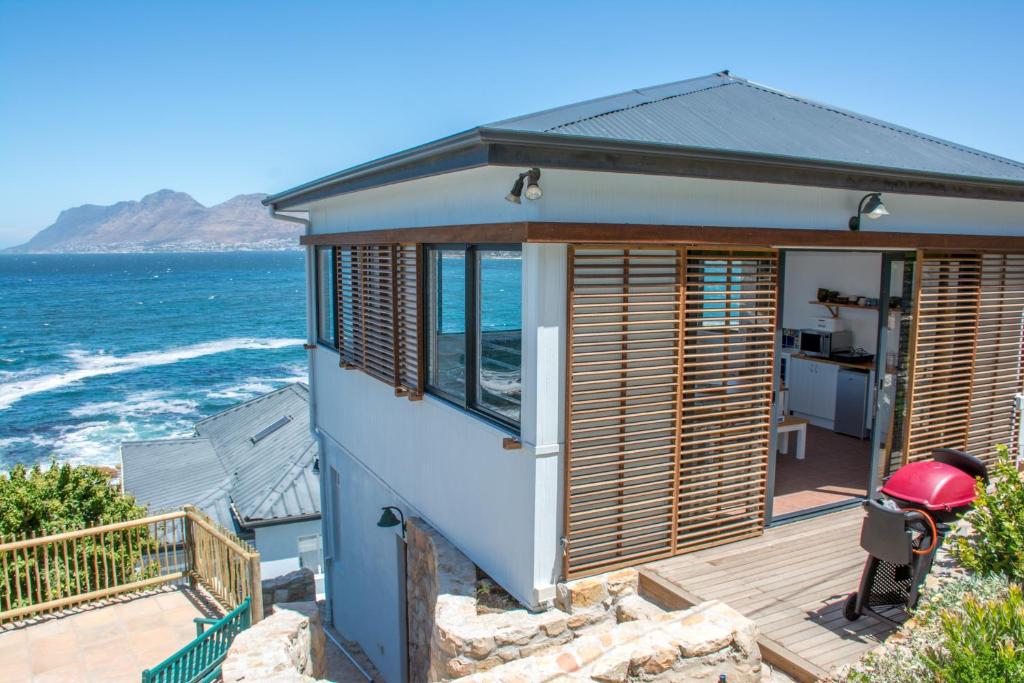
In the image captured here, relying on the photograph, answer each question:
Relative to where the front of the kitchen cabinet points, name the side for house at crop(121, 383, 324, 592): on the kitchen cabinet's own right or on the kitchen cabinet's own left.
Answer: on the kitchen cabinet's own right

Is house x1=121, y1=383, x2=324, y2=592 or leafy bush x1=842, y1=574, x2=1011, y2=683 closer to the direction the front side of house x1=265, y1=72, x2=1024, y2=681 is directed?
the leafy bush

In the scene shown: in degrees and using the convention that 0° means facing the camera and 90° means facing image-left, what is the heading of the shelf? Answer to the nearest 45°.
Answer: approximately 45°

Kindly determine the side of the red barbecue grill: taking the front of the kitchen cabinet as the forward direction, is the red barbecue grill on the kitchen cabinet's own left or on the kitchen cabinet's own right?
on the kitchen cabinet's own left

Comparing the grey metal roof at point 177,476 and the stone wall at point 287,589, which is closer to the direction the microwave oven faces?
the stone wall

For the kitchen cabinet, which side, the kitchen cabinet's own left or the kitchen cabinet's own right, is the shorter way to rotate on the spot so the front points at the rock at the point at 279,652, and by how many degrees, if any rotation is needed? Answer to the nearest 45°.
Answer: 0° — it already faces it

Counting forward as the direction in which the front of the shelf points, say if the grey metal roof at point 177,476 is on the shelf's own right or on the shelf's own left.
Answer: on the shelf's own right

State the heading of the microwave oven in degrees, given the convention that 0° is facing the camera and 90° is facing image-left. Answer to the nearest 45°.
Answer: approximately 45°
